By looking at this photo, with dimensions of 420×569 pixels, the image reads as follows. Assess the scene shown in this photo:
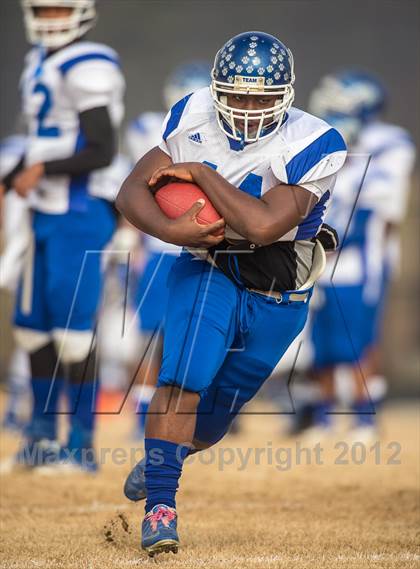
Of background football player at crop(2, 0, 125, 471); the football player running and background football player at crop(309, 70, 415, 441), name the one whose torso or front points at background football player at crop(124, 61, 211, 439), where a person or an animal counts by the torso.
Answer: background football player at crop(309, 70, 415, 441)

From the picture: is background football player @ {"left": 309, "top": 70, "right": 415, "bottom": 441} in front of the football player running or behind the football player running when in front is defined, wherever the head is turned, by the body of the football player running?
behind

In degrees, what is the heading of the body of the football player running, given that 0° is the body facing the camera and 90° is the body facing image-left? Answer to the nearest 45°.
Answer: approximately 0°
